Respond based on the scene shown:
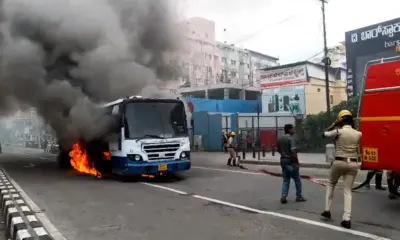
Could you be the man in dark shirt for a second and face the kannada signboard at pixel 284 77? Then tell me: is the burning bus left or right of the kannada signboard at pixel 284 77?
left

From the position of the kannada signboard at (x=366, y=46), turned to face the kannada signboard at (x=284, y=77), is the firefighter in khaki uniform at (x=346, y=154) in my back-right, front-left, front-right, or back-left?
back-left

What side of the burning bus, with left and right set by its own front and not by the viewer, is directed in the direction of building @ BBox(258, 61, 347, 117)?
left

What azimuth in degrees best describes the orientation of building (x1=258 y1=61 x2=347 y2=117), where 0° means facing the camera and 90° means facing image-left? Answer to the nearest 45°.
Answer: approximately 45°

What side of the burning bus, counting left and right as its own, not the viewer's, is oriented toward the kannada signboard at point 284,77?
left

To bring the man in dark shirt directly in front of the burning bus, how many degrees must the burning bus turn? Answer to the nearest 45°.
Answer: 0° — it already faces them

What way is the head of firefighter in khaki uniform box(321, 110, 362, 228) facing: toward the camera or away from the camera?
away from the camera

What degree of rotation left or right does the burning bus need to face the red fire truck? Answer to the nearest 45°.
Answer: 0° — it already faces it

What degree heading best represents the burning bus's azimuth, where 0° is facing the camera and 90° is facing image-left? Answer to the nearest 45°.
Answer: approximately 315°
